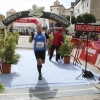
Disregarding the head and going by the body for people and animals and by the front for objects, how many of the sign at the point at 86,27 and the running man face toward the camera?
2

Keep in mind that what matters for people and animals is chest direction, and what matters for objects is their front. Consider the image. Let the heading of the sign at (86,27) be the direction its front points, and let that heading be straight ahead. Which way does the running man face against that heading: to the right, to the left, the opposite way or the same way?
the same way

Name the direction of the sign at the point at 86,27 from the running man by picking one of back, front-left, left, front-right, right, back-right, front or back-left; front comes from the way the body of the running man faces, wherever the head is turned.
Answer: left

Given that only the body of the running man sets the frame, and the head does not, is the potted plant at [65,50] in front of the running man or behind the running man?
behind

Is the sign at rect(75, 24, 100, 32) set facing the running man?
no

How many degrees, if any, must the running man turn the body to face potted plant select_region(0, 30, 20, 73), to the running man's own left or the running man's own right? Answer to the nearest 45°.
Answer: approximately 135° to the running man's own right

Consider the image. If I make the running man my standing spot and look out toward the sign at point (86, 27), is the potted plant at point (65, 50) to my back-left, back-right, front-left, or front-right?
front-left

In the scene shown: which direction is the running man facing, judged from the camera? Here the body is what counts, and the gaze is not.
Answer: toward the camera

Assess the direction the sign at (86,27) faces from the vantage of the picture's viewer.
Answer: facing the viewer

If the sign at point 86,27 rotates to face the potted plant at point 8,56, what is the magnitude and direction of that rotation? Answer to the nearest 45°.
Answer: approximately 90° to its right
